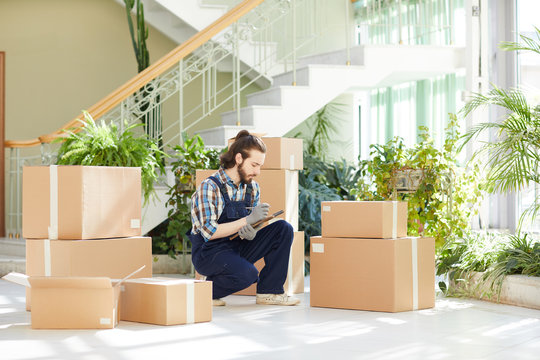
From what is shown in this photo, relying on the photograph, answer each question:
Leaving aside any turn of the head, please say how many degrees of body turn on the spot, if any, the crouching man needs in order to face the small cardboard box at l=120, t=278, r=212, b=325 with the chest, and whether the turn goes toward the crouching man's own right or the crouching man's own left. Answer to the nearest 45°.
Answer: approximately 90° to the crouching man's own right

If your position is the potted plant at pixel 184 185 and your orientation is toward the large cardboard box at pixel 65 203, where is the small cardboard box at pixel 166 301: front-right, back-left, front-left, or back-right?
front-left

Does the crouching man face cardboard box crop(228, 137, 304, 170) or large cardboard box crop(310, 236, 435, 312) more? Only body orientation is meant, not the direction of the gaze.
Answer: the large cardboard box

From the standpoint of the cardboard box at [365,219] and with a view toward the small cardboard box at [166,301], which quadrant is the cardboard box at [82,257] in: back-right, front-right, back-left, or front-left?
front-right

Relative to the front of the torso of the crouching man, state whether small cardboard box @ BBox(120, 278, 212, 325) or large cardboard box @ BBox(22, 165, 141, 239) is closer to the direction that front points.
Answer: the small cardboard box
